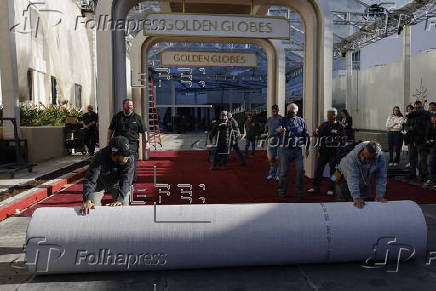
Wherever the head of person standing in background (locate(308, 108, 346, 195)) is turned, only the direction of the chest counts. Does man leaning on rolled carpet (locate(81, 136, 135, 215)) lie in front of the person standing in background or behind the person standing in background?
in front

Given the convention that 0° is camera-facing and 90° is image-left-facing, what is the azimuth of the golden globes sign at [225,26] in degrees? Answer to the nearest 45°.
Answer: approximately 0°

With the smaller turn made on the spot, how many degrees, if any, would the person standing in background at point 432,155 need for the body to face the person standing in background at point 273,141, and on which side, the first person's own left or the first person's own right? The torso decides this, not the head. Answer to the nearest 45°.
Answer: approximately 45° to the first person's own right

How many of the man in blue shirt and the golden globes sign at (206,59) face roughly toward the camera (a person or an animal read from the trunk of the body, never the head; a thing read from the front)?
2

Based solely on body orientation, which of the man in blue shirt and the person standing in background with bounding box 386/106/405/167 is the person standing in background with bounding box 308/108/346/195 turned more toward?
the man in blue shirt

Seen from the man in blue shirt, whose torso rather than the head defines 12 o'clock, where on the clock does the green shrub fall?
The green shrub is roughly at 4 o'clock from the man in blue shirt.

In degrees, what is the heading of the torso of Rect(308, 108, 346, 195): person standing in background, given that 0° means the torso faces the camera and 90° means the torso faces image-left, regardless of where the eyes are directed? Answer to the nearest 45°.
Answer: approximately 45°

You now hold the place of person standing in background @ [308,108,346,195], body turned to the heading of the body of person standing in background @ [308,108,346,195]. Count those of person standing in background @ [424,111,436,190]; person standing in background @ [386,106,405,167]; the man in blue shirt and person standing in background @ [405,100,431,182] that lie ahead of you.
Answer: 1
